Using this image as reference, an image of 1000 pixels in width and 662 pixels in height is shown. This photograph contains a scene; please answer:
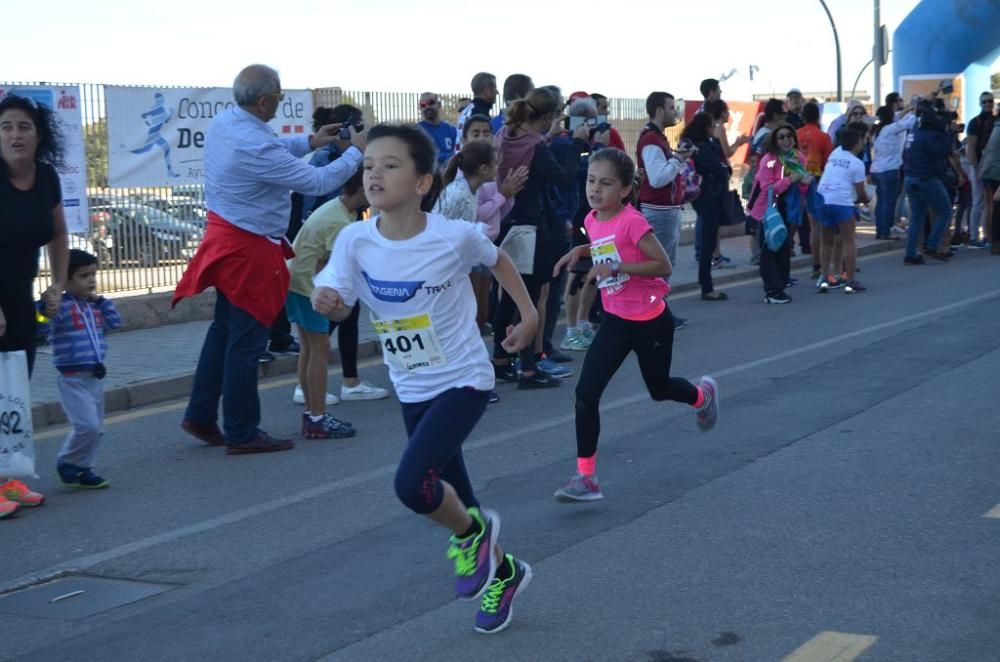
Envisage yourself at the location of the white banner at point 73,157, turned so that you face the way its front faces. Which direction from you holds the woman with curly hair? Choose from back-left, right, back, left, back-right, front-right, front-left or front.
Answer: front

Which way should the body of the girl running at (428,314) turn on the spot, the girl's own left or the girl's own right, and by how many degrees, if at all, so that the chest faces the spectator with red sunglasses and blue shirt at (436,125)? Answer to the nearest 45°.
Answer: approximately 135° to the girl's own right

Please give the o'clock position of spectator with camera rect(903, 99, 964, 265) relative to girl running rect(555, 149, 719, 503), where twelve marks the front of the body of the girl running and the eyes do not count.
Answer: The spectator with camera is roughly at 5 o'clock from the girl running.

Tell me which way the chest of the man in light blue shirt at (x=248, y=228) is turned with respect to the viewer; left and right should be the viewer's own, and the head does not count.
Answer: facing to the right of the viewer

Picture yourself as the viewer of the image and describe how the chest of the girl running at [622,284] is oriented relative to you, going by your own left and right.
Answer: facing the viewer and to the left of the viewer

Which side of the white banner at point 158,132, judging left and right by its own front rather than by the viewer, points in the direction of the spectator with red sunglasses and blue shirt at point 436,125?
left

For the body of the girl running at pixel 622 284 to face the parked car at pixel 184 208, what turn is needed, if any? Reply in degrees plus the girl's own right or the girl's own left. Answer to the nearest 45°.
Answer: approximately 90° to the girl's own right

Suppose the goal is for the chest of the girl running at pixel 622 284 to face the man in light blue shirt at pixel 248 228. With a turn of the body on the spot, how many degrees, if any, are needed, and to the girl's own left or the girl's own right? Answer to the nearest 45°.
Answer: approximately 90° to the girl's own right

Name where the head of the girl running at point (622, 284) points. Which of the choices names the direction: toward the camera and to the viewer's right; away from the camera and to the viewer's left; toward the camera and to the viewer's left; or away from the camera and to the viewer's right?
toward the camera and to the viewer's left

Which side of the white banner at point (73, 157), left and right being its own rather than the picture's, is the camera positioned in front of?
front

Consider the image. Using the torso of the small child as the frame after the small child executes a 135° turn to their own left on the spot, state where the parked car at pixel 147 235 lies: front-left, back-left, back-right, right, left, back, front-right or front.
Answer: front

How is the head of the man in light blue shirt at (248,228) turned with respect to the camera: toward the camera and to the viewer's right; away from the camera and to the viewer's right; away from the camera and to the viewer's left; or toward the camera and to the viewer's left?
away from the camera and to the viewer's right

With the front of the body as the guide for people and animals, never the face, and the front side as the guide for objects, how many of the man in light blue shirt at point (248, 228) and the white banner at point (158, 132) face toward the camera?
1

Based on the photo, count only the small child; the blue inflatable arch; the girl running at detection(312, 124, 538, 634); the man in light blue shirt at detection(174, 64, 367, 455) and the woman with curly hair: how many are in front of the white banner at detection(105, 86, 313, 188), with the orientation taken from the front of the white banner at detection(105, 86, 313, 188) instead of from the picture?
4

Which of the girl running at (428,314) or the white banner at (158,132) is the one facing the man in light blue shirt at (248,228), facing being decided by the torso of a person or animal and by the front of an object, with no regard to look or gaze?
the white banner

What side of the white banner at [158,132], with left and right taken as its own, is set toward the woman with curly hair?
front

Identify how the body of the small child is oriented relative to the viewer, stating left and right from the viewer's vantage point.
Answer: facing the viewer and to the right of the viewer

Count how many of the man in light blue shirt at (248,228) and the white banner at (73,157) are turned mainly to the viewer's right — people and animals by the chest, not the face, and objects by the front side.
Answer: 1

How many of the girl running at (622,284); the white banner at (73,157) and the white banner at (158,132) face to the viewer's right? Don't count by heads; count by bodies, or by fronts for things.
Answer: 0

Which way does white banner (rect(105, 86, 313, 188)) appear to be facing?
toward the camera

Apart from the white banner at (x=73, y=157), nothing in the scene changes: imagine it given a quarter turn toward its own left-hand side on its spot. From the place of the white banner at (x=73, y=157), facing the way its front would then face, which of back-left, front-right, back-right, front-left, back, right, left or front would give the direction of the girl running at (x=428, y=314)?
right
